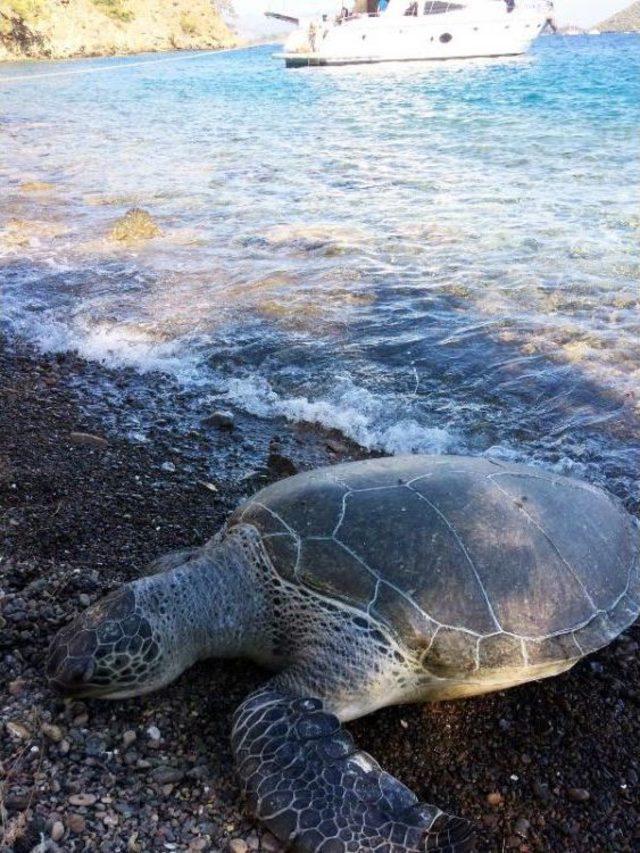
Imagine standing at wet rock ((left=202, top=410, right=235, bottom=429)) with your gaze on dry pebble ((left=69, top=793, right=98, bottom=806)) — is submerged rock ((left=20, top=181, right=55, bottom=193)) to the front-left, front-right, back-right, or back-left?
back-right

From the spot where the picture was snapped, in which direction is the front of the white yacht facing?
facing to the right of the viewer

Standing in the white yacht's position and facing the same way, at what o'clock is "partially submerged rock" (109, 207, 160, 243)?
The partially submerged rock is roughly at 3 o'clock from the white yacht.

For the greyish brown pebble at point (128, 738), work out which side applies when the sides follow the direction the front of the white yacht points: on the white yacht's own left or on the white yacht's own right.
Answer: on the white yacht's own right

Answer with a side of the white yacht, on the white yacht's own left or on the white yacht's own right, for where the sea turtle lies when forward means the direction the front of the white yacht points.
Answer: on the white yacht's own right

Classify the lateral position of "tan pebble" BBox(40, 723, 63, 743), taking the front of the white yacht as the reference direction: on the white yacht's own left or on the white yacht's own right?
on the white yacht's own right

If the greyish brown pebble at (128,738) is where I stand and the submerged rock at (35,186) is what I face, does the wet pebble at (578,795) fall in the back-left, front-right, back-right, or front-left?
back-right

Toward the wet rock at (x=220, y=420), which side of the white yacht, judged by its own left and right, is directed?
right
